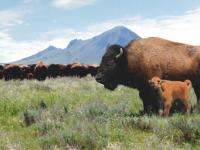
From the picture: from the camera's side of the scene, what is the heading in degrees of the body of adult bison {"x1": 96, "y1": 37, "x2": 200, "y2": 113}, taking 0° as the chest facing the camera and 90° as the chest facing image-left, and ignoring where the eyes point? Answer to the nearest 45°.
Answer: approximately 90°

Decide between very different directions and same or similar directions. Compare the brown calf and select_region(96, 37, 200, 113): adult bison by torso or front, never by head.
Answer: same or similar directions

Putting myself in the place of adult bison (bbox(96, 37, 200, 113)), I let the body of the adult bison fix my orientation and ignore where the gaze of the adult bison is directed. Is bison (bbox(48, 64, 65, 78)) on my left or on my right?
on my right
